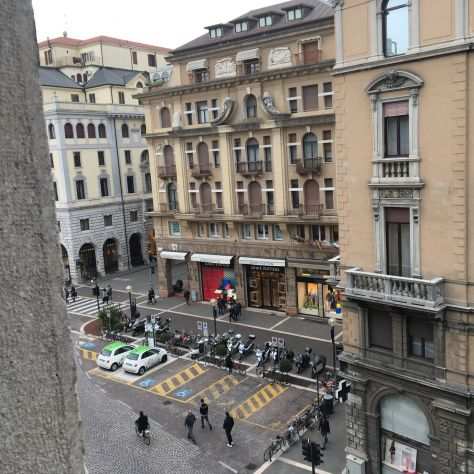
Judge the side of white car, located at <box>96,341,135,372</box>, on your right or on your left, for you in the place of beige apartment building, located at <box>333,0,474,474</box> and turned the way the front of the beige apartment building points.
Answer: on your right

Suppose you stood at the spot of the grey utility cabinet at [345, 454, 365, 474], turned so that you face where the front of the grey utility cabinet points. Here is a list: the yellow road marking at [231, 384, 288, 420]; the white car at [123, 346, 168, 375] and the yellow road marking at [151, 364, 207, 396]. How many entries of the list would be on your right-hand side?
3

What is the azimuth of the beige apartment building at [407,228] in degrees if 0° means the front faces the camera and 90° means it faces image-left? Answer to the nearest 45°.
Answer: approximately 45°

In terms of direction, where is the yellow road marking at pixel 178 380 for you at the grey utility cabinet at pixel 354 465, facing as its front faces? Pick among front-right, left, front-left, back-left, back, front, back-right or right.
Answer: right

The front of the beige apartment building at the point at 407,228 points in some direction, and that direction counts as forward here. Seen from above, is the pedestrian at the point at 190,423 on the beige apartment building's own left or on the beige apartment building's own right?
on the beige apartment building's own right

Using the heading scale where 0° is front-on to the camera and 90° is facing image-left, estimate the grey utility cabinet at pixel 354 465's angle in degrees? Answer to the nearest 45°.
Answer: approximately 45°
